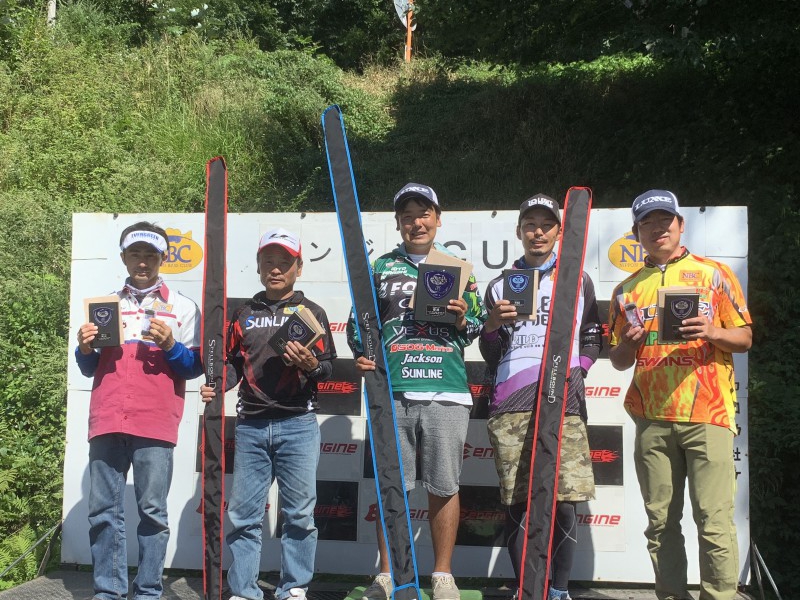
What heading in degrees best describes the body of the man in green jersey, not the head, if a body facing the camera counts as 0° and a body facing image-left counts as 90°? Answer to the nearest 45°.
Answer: approximately 0°

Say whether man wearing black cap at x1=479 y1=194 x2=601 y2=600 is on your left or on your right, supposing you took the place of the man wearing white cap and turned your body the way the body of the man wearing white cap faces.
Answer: on your left

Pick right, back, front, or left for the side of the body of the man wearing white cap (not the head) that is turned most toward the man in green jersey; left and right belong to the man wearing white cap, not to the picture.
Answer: left

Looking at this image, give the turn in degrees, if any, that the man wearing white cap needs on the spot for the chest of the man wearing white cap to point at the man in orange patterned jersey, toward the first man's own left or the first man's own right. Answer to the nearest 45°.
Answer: approximately 90° to the first man's own left

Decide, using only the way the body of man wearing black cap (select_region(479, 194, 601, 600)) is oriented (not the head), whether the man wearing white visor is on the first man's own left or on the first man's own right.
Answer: on the first man's own right

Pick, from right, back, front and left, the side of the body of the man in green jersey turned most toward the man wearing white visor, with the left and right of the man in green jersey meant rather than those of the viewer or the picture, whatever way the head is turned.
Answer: right
